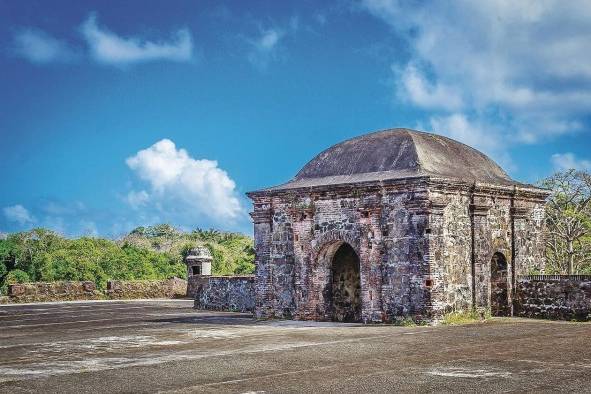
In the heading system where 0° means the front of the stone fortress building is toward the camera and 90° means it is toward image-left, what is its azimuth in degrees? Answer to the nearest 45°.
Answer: approximately 45°

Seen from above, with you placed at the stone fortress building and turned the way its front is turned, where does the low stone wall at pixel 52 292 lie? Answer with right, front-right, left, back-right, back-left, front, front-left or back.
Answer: right

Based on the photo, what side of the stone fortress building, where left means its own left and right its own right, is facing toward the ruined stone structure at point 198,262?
right

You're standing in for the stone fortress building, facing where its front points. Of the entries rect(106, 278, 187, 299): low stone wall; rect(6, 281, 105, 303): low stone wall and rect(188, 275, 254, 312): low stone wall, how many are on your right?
3

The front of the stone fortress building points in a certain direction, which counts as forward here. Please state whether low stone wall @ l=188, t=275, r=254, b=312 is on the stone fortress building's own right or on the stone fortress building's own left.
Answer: on the stone fortress building's own right

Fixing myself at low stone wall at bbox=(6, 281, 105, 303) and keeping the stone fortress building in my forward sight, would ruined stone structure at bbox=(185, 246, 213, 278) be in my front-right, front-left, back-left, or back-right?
front-left

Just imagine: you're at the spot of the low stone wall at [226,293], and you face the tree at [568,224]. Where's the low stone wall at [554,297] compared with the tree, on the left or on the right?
right

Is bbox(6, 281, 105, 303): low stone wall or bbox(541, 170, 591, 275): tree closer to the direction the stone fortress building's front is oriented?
the low stone wall

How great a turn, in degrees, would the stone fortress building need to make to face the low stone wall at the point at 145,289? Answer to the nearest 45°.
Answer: approximately 90° to its right

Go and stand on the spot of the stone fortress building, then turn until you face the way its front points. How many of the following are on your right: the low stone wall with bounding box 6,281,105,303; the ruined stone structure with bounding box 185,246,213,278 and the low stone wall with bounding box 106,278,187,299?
3

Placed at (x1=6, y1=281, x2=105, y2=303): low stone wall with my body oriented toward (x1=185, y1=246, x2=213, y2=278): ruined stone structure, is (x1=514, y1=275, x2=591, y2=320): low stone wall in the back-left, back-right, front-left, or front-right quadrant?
front-right

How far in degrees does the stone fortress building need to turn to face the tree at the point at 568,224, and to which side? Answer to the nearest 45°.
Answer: approximately 180°
